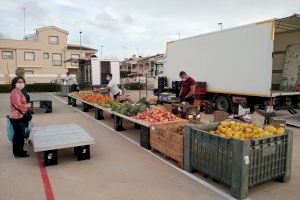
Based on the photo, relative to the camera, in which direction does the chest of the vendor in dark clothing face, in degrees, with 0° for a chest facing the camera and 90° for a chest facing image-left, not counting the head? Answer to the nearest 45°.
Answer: approximately 45°

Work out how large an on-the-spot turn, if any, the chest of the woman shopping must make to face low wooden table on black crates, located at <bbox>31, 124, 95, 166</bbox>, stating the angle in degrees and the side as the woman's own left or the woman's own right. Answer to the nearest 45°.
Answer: approximately 45° to the woman's own right

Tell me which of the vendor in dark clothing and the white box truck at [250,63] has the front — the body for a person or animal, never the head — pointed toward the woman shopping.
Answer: the vendor in dark clothing

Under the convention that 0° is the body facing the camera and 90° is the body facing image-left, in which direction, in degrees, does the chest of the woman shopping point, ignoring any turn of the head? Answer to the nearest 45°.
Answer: approximately 270°

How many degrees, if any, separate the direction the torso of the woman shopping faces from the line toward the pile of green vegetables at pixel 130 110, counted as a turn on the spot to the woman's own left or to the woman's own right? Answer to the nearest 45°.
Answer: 0° — they already face it

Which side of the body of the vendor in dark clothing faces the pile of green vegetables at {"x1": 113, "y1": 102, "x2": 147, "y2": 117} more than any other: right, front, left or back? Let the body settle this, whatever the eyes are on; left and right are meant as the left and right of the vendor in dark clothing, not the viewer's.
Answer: front

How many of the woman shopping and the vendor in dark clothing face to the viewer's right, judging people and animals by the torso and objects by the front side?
1
